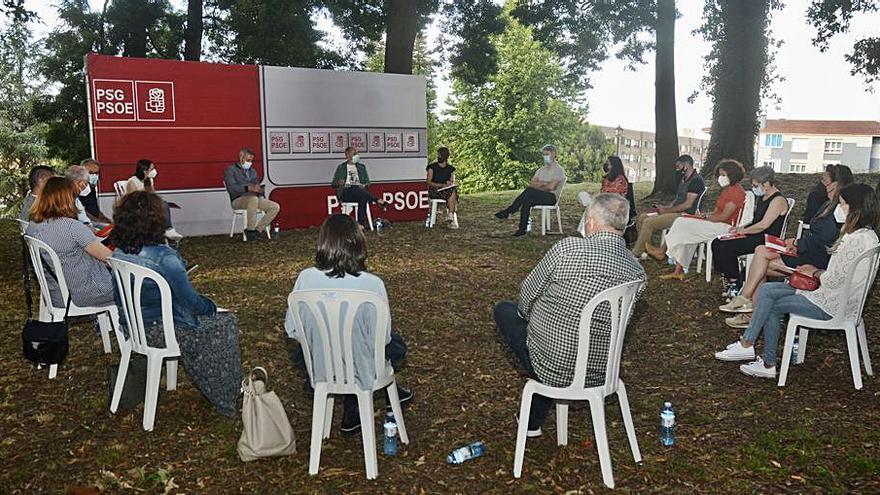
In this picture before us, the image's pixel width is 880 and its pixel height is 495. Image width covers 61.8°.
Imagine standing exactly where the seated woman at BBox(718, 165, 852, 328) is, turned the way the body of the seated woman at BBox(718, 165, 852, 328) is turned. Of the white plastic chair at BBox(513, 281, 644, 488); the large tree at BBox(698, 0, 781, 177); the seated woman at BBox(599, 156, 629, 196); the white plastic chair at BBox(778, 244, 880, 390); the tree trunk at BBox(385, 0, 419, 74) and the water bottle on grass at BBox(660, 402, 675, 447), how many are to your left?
3

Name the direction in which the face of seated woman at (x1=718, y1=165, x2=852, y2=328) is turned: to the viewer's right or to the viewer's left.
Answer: to the viewer's left

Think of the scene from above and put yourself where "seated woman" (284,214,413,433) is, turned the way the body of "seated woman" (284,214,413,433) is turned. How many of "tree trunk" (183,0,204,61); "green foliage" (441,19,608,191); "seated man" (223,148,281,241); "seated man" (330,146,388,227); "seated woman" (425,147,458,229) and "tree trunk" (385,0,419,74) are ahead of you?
6

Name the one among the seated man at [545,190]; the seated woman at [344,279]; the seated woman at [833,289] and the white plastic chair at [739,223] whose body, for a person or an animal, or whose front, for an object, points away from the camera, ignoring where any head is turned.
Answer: the seated woman at [344,279]

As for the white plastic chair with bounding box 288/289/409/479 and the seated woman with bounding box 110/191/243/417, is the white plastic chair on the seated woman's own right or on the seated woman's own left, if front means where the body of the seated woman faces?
on the seated woman's own right

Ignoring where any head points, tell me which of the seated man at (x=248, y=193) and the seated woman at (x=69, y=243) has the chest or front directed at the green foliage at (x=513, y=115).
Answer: the seated woman

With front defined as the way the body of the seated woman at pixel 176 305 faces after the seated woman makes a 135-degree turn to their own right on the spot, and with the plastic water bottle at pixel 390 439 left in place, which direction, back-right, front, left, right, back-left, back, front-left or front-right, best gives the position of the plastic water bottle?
front-left

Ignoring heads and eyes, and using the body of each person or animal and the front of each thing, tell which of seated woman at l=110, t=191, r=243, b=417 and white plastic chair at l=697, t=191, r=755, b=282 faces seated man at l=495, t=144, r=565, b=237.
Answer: the seated woman

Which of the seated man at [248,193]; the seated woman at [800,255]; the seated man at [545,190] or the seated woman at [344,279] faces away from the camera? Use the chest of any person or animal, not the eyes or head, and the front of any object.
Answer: the seated woman at [344,279]

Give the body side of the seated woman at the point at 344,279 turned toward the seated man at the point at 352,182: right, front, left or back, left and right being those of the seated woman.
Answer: front

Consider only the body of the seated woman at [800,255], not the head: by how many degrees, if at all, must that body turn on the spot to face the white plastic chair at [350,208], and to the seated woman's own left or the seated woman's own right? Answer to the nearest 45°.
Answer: approximately 45° to the seated woman's own right

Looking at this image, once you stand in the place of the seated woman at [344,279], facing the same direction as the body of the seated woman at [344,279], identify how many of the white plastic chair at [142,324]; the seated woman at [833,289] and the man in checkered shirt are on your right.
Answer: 2

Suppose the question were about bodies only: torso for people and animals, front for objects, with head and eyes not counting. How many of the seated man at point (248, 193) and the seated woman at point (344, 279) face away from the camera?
1

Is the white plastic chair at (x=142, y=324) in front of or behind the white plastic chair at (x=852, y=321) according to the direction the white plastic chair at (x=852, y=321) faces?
in front

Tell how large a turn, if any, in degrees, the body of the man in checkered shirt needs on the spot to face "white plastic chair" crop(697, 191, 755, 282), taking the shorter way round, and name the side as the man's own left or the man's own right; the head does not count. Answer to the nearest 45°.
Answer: approximately 45° to the man's own right

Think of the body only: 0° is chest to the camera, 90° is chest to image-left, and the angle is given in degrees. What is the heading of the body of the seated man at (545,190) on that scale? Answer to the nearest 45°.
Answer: approximately 45°

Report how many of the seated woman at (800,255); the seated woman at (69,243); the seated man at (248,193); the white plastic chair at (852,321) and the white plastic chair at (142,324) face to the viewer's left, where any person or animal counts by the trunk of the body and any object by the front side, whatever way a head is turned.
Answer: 2

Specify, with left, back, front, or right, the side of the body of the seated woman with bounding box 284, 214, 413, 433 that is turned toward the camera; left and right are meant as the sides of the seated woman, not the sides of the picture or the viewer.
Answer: back

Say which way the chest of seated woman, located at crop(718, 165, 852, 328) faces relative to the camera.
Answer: to the viewer's left

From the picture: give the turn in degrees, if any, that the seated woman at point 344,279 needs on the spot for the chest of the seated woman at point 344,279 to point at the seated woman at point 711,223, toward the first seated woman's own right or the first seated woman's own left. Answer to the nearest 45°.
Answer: approximately 45° to the first seated woman's own right

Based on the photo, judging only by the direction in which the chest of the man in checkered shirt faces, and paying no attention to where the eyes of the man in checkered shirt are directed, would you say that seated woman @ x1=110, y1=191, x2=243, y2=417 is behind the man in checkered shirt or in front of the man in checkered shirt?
in front
